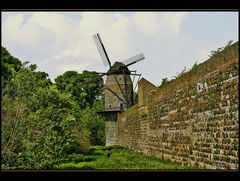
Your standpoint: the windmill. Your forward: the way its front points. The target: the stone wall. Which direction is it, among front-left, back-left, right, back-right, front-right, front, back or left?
back-left
